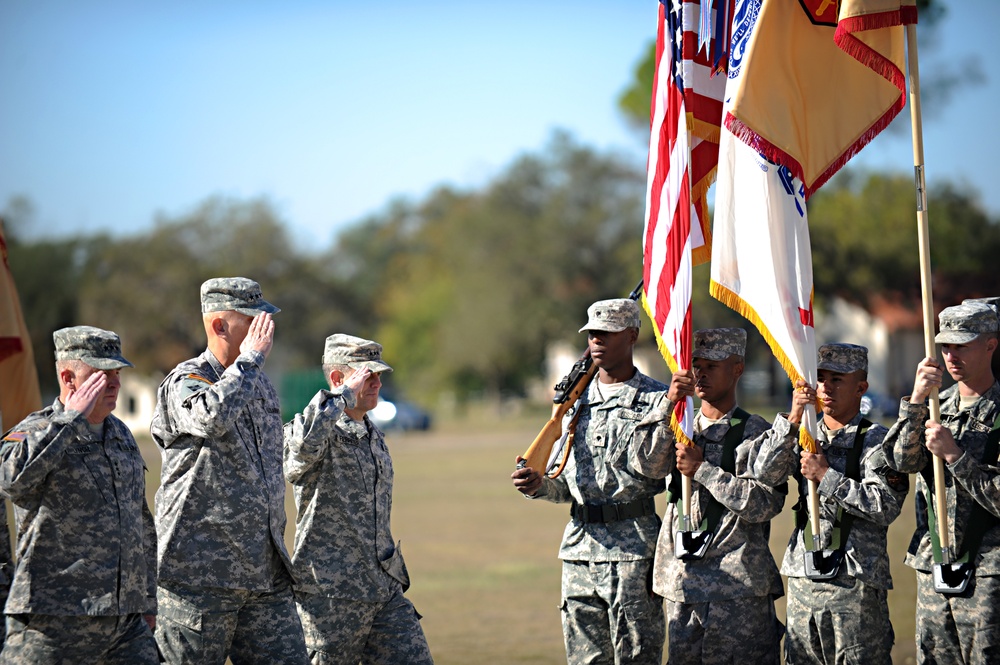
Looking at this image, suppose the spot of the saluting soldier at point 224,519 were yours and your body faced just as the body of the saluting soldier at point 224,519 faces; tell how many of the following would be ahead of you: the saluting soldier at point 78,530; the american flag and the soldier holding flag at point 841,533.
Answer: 2

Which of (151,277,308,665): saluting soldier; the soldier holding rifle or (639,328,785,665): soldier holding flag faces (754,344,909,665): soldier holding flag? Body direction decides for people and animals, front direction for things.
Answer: the saluting soldier

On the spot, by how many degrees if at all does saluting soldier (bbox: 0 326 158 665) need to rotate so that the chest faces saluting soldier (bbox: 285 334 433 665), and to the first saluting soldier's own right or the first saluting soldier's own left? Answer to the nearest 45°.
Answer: approximately 45° to the first saluting soldier's own left

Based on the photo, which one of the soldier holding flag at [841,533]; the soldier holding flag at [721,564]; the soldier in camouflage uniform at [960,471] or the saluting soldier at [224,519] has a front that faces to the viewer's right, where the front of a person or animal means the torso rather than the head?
the saluting soldier

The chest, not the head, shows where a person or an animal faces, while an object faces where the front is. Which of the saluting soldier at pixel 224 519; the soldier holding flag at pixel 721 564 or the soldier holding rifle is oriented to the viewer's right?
the saluting soldier

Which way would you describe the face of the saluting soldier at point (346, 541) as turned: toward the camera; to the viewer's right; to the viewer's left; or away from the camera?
to the viewer's right

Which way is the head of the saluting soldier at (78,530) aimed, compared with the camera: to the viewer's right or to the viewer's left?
to the viewer's right

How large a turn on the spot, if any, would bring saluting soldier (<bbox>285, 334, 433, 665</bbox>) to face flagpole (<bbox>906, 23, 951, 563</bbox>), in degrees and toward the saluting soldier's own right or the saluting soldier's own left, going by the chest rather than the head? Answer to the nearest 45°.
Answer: approximately 45° to the saluting soldier's own left

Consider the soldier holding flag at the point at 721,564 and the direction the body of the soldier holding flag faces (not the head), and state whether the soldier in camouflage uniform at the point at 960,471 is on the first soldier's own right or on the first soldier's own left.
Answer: on the first soldier's own left

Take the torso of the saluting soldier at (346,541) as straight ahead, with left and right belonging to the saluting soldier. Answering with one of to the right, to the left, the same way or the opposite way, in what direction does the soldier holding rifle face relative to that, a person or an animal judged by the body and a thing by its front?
to the right

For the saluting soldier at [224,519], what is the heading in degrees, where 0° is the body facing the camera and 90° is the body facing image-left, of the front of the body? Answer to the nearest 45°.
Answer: approximately 270°
